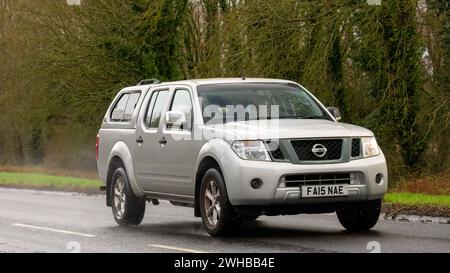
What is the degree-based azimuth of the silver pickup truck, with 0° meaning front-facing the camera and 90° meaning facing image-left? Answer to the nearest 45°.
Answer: approximately 315°
